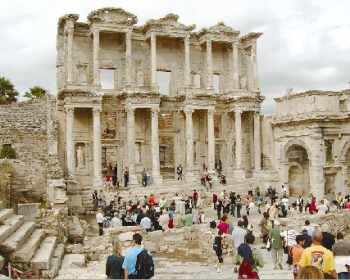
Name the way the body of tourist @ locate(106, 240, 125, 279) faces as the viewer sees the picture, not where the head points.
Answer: away from the camera

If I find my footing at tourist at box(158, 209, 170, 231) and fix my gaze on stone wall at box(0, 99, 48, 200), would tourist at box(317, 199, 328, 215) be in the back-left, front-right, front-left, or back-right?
back-right

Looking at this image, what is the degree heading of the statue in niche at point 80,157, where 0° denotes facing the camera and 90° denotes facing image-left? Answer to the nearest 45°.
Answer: approximately 0°

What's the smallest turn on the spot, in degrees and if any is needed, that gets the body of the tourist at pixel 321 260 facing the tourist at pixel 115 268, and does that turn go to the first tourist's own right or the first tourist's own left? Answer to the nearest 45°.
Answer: approximately 90° to the first tourist's own left

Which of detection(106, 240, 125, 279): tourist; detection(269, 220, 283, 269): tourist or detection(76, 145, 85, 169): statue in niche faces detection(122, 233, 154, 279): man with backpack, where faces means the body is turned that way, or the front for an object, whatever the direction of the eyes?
the statue in niche

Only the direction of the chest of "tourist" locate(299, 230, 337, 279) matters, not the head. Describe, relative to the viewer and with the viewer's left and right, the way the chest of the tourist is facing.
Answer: facing away from the viewer

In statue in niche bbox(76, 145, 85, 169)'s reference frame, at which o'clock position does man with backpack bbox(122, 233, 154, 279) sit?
The man with backpack is roughly at 12 o'clock from the statue in niche.

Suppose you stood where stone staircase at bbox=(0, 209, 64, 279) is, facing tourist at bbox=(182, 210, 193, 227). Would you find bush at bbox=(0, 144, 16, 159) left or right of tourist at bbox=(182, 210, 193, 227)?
left
